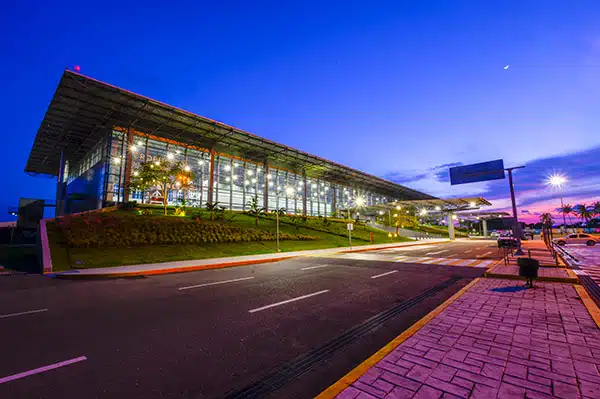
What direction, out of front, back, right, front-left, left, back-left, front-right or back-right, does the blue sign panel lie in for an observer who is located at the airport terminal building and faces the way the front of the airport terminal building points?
front

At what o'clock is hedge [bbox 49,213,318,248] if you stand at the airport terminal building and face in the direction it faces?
The hedge is roughly at 1 o'clock from the airport terminal building.

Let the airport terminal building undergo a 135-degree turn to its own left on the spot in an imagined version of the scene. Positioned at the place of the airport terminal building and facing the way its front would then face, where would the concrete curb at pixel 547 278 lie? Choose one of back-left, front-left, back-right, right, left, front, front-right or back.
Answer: back-right

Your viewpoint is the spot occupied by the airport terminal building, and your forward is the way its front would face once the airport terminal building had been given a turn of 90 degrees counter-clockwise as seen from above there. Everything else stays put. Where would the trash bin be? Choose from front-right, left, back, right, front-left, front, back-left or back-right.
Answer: right

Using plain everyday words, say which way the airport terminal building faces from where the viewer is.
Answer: facing the viewer and to the right of the viewer
